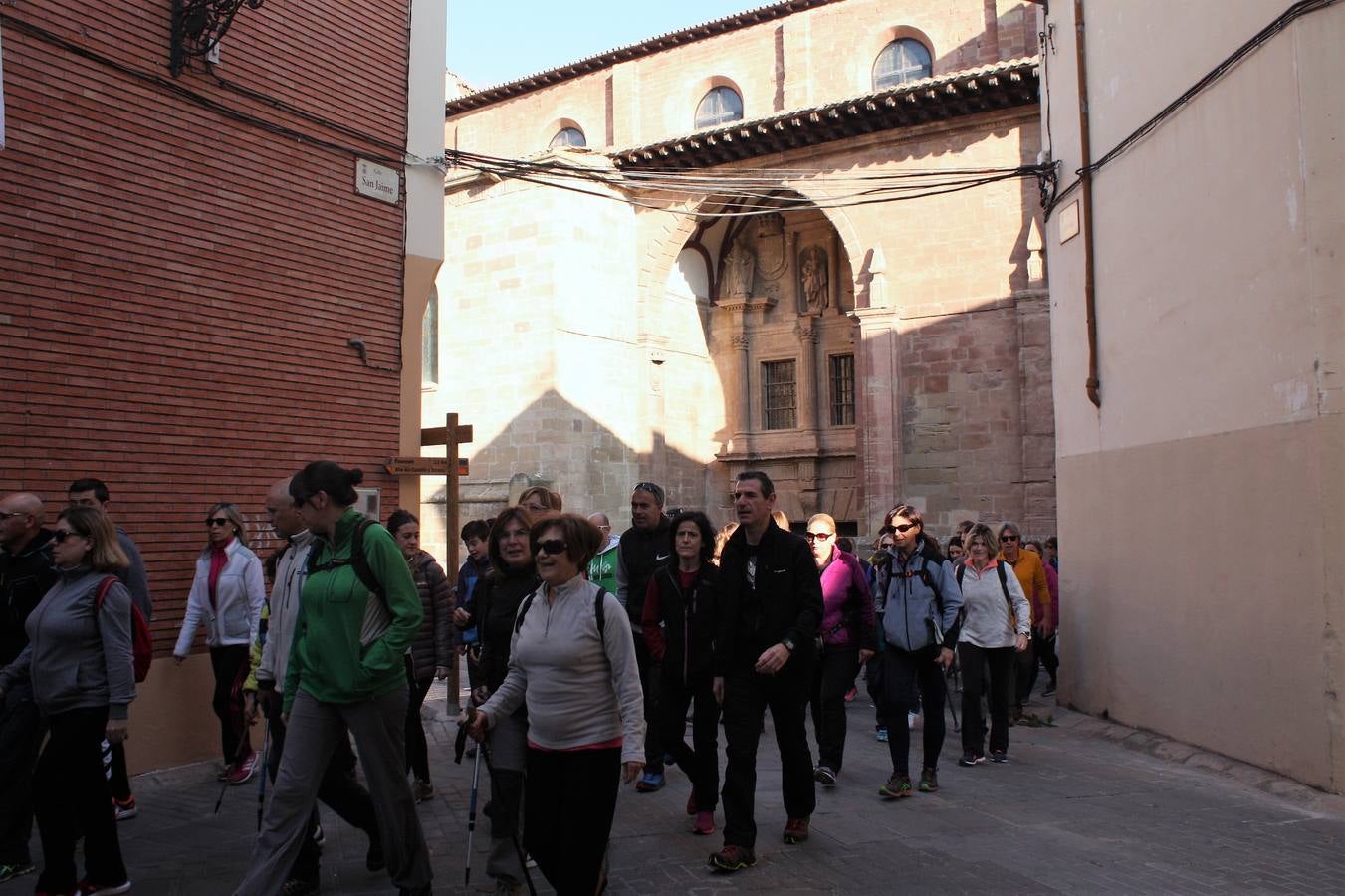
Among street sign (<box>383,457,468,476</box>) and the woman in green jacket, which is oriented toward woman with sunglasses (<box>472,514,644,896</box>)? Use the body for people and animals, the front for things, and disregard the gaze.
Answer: the street sign

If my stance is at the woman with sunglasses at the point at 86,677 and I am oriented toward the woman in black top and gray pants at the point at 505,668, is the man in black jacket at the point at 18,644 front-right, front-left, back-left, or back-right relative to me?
back-left

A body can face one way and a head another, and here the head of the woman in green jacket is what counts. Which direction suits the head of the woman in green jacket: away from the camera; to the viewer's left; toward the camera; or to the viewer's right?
to the viewer's left

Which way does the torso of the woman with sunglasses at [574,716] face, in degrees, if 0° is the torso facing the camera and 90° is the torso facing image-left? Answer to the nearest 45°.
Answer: approximately 45°

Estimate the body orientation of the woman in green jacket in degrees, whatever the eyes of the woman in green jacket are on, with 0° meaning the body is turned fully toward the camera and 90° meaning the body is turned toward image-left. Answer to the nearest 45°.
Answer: approximately 45°

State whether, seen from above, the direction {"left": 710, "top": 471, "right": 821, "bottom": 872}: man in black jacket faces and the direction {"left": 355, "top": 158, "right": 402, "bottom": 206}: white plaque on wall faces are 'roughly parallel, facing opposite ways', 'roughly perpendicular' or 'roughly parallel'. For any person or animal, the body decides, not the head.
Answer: roughly perpendicular
